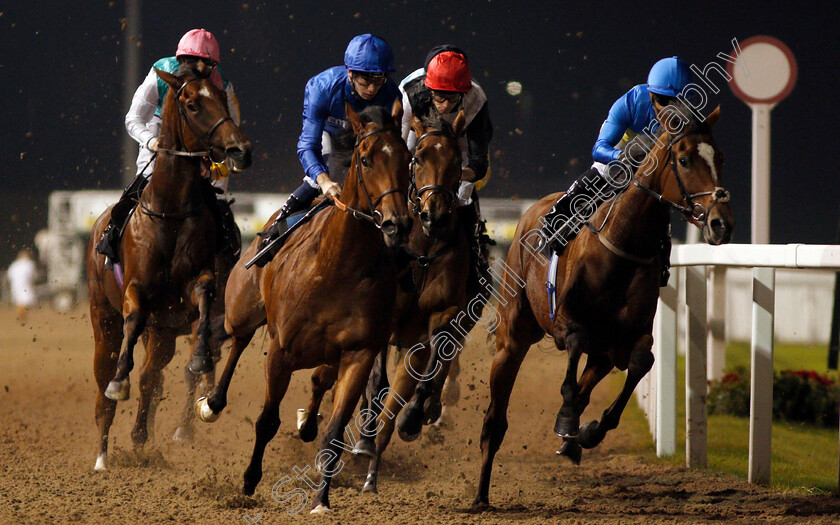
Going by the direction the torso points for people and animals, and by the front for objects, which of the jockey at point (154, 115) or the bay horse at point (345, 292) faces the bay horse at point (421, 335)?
the jockey

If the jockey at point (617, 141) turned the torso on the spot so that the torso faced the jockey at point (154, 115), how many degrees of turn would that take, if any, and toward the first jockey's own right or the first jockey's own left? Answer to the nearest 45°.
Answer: approximately 135° to the first jockey's own right

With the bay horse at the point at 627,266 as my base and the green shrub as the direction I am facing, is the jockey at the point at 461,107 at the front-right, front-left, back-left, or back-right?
back-left

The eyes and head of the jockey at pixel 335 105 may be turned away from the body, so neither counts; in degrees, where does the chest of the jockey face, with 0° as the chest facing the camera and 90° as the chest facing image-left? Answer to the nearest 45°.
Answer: approximately 315°

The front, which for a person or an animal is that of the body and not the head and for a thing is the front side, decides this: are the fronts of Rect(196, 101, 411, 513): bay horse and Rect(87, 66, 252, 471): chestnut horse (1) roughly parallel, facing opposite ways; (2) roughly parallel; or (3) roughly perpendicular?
roughly parallel

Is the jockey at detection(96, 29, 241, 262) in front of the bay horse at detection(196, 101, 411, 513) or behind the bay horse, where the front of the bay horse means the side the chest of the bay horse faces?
behind

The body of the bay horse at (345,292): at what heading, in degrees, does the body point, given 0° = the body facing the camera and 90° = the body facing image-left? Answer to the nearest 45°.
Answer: approximately 315°

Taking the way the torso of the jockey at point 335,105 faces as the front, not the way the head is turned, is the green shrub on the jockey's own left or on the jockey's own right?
on the jockey's own left

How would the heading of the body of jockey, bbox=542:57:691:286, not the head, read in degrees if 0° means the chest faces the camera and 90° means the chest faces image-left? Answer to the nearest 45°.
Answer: approximately 315°

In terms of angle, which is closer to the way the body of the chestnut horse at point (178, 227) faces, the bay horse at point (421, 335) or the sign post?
the bay horse

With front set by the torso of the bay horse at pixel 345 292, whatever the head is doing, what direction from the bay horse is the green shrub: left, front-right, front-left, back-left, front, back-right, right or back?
left

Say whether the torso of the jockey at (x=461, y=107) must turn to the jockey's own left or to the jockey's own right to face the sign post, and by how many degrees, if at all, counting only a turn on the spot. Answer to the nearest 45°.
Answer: approximately 135° to the jockey's own left

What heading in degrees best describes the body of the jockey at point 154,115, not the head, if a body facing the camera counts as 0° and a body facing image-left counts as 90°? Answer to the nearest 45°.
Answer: approximately 315°

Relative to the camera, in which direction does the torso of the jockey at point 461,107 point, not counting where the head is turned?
toward the camera
